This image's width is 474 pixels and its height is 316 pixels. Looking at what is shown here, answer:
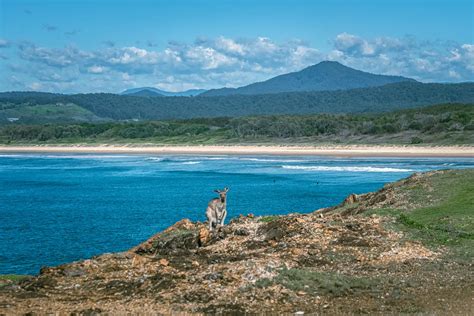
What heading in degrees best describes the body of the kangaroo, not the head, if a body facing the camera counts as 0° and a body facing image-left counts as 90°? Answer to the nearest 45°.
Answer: approximately 315°

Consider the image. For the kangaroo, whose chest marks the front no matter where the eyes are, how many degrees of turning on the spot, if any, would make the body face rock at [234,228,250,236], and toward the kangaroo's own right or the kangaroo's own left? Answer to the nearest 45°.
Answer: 0° — it already faces it

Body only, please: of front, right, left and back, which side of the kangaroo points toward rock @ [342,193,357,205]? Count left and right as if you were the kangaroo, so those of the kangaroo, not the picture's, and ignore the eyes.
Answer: left

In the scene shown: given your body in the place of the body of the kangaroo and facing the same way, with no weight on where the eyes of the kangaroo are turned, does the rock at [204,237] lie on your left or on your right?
on your right

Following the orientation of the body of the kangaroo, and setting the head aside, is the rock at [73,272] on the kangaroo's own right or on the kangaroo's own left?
on the kangaroo's own right

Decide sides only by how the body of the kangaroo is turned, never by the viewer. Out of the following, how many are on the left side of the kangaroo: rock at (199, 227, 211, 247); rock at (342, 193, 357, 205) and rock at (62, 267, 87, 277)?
1

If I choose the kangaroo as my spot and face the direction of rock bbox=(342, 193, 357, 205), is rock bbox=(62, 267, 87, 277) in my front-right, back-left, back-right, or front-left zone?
back-right

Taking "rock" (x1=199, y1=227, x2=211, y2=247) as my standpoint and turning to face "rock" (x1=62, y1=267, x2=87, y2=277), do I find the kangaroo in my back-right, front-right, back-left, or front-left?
back-right
